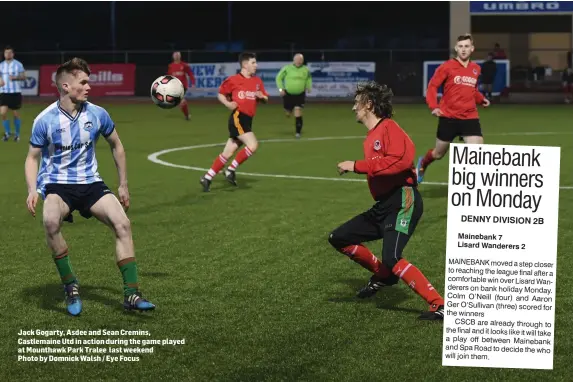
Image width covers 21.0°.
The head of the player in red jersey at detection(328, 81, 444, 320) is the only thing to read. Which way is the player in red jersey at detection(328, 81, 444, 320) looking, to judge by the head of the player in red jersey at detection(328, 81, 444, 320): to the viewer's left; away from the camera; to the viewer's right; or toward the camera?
to the viewer's left

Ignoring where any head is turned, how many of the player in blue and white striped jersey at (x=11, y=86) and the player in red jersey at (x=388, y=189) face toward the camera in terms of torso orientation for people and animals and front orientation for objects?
1

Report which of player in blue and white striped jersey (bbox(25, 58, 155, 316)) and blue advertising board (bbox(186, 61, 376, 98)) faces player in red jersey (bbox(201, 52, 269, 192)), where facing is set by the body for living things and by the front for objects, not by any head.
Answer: the blue advertising board

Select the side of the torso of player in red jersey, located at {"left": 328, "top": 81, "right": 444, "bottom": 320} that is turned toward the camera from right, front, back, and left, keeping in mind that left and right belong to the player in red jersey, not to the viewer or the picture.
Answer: left

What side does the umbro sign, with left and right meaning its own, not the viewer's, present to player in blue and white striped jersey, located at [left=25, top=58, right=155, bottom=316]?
front

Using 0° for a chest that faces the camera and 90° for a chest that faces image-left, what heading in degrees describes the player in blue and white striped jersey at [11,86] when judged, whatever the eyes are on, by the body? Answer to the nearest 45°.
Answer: approximately 0°
